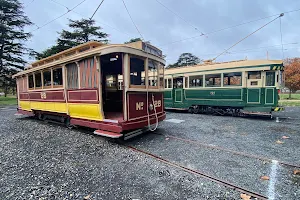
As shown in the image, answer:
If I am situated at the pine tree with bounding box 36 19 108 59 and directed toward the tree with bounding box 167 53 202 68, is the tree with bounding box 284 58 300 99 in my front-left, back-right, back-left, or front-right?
front-right

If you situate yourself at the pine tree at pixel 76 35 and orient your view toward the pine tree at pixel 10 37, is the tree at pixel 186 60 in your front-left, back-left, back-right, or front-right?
back-right

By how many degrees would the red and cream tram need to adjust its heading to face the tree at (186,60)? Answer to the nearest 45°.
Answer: approximately 90° to its left

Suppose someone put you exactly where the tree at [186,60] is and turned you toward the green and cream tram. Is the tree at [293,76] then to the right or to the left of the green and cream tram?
left

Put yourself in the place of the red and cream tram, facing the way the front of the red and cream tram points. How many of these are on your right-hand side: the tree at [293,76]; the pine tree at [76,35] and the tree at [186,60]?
0

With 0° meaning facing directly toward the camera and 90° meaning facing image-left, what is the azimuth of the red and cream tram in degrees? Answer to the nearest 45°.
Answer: approximately 315°

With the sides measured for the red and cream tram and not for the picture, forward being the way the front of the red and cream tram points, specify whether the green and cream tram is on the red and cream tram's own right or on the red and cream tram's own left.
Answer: on the red and cream tram's own left
